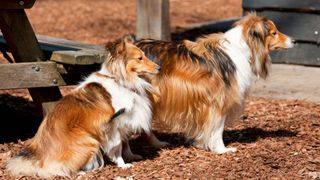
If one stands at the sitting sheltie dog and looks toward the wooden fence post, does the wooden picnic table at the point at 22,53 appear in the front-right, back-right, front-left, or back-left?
front-left

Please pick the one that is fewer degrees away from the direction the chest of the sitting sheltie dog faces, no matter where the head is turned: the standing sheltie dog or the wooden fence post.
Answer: the standing sheltie dog

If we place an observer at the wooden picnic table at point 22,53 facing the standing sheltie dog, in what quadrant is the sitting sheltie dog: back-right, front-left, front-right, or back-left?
front-right

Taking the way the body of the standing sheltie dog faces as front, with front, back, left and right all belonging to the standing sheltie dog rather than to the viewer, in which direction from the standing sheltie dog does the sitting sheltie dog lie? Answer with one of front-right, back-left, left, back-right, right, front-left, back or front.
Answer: back-right

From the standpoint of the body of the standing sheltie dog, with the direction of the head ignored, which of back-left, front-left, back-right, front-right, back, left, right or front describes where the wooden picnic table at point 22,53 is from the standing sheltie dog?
back

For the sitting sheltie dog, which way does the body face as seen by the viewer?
to the viewer's right

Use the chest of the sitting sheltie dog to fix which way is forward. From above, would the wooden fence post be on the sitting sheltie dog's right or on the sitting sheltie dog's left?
on the sitting sheltie dog's left

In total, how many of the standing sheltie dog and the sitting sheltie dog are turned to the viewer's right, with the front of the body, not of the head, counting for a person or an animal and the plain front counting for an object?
2

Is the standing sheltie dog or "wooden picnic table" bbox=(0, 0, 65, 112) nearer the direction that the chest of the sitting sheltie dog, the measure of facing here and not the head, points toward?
the standing sheltie dog

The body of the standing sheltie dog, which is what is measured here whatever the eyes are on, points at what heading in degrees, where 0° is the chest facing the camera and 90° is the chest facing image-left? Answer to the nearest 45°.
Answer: approximately 270°

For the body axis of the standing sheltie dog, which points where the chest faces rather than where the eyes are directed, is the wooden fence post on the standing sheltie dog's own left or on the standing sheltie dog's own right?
on the standing sheltie dog's own left
